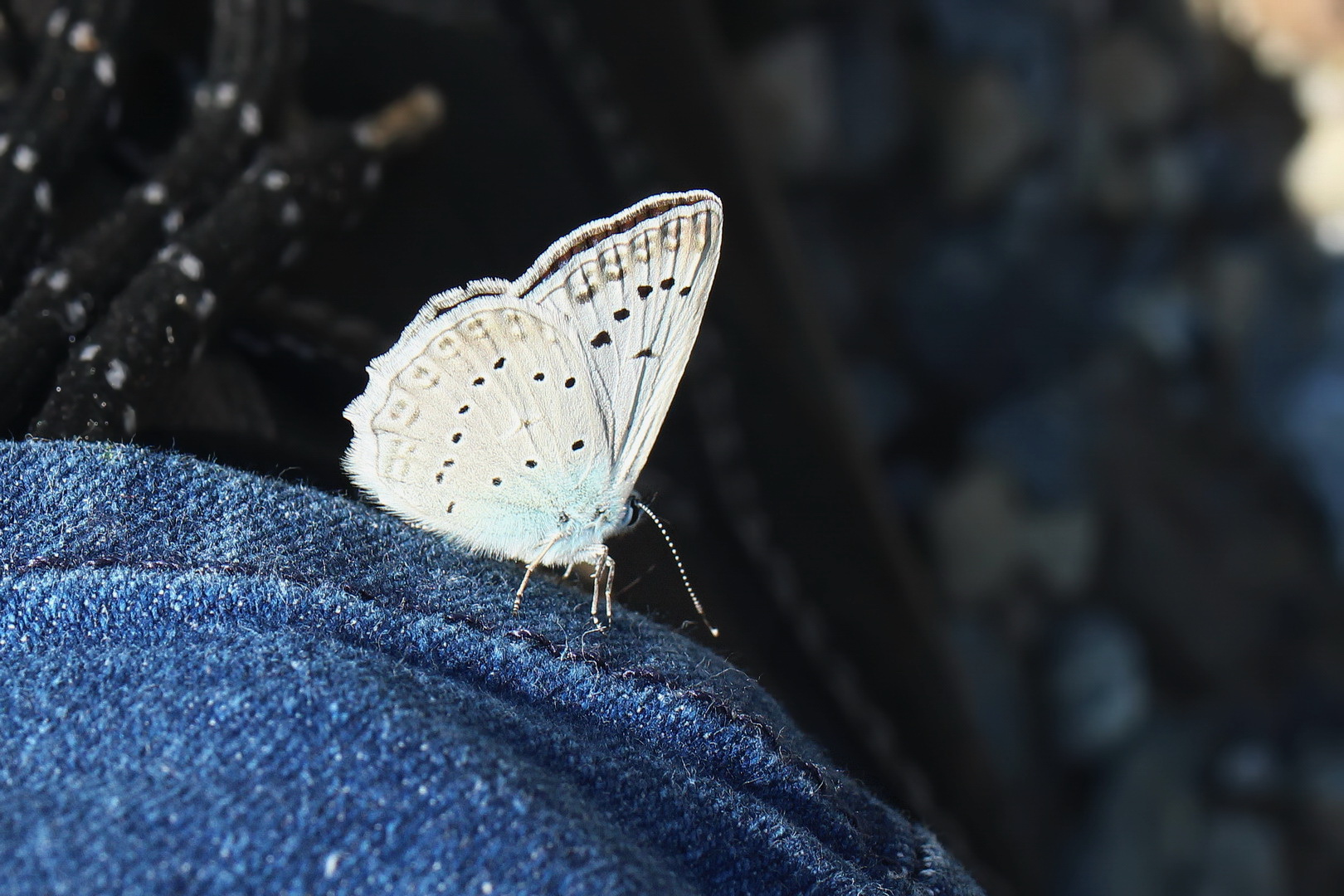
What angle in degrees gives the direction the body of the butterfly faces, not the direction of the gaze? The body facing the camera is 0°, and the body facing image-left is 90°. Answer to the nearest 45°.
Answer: approximately 270°
